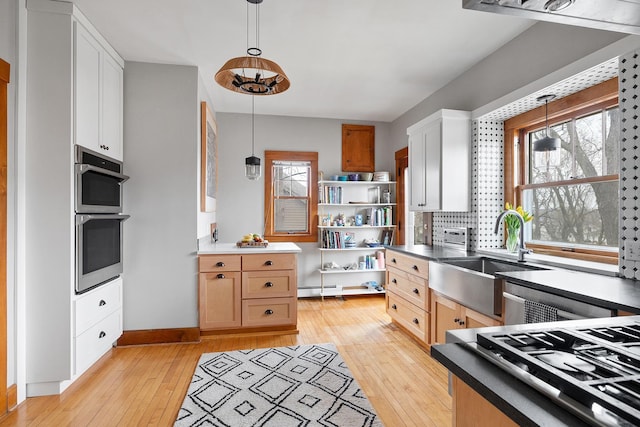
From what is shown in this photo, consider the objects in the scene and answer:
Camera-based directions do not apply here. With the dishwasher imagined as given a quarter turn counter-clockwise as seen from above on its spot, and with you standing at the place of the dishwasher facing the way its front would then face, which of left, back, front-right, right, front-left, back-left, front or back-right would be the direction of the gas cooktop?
front-right

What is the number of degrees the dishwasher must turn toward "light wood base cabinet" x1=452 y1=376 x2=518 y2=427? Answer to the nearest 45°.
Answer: approximately 45° to its left

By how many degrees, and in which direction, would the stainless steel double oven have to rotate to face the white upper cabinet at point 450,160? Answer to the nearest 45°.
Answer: approximately 45° to its left

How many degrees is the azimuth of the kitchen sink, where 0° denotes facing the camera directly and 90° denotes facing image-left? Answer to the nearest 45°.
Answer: approximately 45°

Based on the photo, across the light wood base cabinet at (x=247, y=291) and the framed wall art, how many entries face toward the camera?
1

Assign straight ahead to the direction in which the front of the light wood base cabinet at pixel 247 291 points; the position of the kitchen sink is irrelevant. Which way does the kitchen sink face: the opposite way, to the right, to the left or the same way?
to the right

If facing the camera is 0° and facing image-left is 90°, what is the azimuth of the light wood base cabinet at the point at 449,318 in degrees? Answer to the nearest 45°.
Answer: approximately 45°

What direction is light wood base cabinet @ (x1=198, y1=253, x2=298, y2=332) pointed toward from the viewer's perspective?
toward the camera

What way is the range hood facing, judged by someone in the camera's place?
facing the viewer and to the left of the viewer

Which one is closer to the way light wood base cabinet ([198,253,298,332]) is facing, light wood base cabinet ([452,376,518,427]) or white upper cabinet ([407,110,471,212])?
the light wood base cabinet

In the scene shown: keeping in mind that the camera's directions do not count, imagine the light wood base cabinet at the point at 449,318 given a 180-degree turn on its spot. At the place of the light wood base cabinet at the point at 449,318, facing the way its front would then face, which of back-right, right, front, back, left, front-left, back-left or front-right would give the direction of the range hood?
back-right

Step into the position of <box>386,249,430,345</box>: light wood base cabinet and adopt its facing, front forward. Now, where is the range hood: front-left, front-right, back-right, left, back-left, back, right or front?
front-left

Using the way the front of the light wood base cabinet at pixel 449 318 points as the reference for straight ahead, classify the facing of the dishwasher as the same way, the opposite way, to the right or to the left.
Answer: the same way

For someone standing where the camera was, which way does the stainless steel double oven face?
facing the viewer and to the right of the viewer

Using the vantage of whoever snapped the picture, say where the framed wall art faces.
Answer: facing to the right of the viewer

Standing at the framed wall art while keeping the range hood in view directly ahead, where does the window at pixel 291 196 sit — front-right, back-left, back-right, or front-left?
back-left

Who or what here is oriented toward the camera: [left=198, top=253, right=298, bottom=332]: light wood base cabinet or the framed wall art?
the light wood base cabinet

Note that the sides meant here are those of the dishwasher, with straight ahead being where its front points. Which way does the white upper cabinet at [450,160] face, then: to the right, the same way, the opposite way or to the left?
the same way
